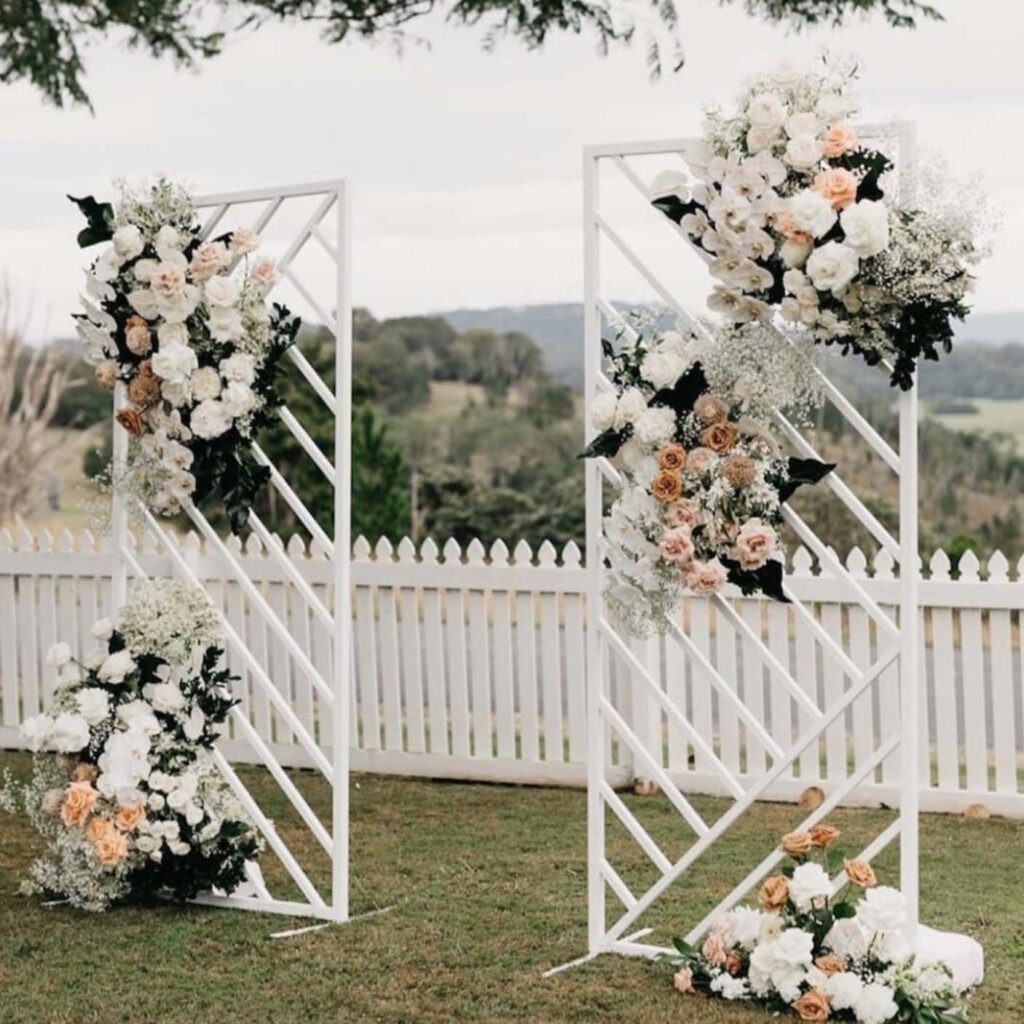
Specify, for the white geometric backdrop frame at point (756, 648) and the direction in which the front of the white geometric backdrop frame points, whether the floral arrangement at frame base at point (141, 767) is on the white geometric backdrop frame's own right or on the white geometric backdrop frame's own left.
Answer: on the white geometric backdrop frame's own right

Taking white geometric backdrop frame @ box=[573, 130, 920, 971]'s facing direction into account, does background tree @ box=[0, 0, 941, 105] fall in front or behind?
behind

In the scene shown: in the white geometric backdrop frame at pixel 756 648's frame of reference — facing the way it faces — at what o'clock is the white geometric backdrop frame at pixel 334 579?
the white geometric backdrop frame at pixel 334 579 is roughly at 4 o'clock from the white geometric backdrop frame at pixel 756 648.

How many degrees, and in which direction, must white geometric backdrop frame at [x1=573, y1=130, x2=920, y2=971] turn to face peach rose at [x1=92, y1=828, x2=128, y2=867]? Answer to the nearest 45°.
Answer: approximately 90° to its right

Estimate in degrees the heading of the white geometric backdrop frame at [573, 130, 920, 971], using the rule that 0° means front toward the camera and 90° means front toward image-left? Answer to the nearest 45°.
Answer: approximately 0°
